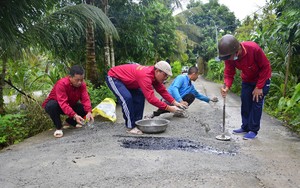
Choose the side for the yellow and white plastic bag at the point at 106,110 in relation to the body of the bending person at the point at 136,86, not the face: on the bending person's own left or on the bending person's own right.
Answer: on the bending person's own left

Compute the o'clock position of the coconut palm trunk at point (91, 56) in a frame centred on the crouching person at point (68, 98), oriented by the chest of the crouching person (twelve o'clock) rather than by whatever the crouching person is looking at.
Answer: The coconut palm trunk is roughly at 8 o'clock from the crouching person.

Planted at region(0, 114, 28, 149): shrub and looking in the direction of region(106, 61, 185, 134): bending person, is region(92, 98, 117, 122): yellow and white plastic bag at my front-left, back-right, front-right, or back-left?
front-left

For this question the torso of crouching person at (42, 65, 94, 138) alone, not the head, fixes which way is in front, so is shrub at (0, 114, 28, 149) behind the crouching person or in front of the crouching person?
behind

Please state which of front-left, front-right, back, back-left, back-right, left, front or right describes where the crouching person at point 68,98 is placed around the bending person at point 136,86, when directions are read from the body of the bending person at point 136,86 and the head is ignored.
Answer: back

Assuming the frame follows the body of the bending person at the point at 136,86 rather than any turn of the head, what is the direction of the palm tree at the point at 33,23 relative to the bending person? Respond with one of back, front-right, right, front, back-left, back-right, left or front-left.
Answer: back

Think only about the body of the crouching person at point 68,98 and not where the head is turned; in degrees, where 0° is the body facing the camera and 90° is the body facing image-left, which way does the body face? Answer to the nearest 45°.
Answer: approximately 315°

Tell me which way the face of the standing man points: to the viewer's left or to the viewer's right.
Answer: to the viewer's left

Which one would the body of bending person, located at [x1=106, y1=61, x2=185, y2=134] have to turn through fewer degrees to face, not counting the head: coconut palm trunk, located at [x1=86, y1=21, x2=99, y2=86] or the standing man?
the standing man

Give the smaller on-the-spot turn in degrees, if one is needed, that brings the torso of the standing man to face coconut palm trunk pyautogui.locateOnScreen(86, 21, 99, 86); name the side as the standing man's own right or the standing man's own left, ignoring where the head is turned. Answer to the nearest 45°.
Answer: approximately 90° to the standing man's own right

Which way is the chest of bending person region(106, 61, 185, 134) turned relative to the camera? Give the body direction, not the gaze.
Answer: to the viewer's right

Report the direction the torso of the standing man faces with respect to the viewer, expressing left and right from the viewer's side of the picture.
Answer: facing the viewer and to the left of the viewer
